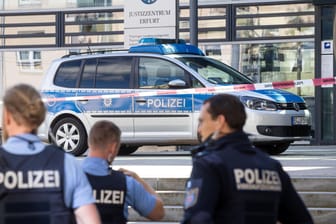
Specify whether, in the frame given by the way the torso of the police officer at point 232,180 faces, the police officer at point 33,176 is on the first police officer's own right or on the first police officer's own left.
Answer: on the first police officer's own left

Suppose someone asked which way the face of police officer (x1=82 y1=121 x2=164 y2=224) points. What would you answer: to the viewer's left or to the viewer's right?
to the viewer's right

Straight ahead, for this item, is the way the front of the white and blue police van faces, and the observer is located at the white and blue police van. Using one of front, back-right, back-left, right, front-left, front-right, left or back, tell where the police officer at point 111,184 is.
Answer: front-right

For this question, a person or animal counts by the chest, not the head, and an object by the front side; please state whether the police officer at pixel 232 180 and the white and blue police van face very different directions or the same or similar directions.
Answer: very different directions

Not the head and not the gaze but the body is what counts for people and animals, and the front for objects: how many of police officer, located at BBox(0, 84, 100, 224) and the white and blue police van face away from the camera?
1

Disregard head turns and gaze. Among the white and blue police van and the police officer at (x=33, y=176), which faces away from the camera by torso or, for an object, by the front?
the police officer

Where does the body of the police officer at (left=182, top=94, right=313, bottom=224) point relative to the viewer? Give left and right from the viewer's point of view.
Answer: facing away from the viewer and to the left of the viewer

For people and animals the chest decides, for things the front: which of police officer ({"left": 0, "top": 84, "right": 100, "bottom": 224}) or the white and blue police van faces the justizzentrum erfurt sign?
the police officer

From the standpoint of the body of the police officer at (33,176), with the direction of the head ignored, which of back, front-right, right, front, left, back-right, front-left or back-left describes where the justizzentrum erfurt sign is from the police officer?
front

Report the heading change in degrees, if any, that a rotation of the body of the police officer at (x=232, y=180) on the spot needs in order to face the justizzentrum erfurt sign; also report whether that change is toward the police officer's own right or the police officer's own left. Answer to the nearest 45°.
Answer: approximately 45° to the police officer's own right

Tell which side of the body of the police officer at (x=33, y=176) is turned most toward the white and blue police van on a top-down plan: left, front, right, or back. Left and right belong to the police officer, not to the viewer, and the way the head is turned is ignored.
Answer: front

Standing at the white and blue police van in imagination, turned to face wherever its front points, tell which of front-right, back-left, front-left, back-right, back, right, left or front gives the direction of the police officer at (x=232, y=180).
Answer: front-right

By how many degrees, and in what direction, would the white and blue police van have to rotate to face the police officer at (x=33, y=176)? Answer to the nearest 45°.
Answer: approximately 45° to its right

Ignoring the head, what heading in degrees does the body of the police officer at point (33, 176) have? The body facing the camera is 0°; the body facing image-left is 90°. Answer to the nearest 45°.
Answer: approximately 180°

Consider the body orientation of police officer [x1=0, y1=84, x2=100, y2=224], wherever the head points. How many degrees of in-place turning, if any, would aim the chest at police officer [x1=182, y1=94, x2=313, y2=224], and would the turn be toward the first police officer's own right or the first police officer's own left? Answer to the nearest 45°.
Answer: approximately 90° to the first police officer's own right

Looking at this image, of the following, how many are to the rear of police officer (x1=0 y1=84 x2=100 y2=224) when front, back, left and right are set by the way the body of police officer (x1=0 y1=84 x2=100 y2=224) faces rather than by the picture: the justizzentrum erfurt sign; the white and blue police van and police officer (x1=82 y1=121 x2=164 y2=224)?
0

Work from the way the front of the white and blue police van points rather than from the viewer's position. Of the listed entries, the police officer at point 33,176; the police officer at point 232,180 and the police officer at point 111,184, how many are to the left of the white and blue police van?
0

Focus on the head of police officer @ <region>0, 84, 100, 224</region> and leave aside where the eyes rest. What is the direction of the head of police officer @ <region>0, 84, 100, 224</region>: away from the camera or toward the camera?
away from the camera

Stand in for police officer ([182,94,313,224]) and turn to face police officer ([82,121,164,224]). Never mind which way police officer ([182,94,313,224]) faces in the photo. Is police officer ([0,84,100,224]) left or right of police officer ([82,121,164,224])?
left

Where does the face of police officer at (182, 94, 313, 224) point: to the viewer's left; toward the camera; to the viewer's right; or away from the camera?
to the viewer's left
